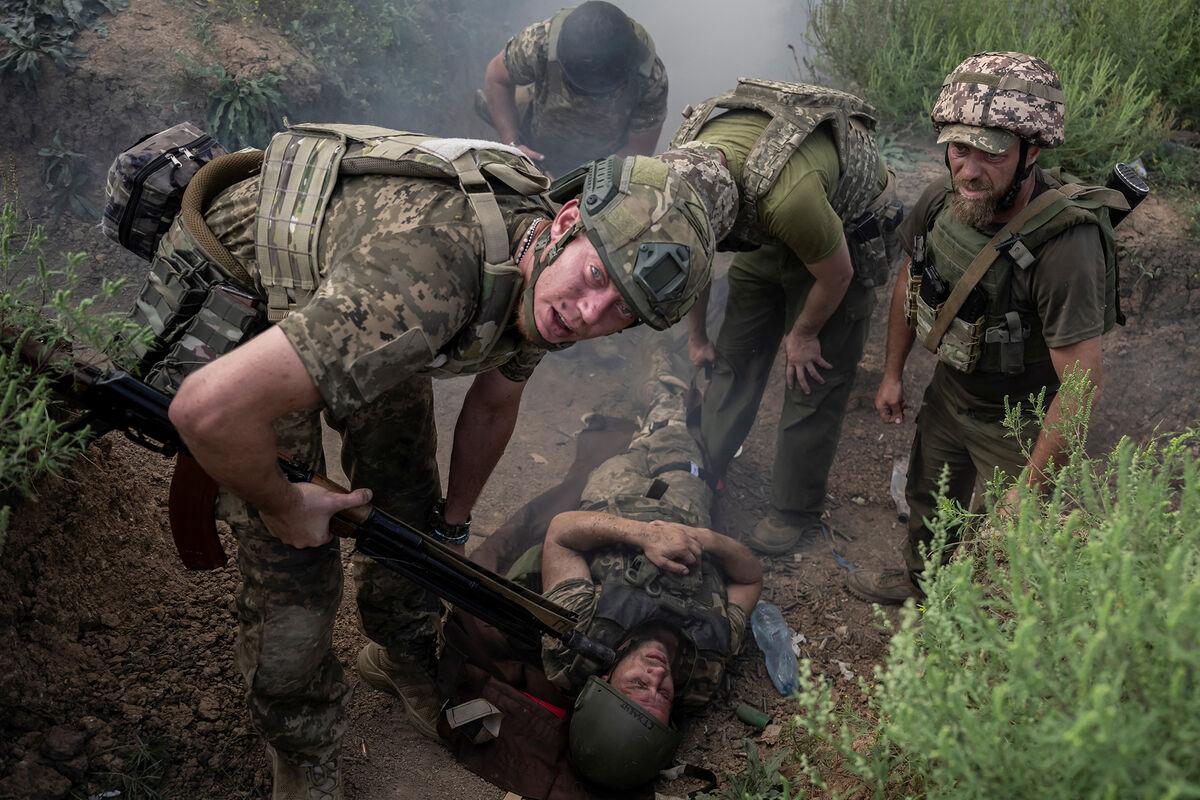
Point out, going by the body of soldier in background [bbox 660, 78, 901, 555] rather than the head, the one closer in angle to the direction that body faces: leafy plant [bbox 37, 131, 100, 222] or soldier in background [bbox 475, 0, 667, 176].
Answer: the leafy plant

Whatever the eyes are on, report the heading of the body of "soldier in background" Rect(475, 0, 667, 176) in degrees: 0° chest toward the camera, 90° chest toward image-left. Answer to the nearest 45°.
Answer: approximately 0°

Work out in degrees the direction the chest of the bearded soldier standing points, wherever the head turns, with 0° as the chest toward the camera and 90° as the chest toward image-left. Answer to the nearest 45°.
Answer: approximately 45°

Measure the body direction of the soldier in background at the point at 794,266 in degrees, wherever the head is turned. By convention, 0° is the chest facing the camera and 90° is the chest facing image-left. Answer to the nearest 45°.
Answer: approximately 45°
